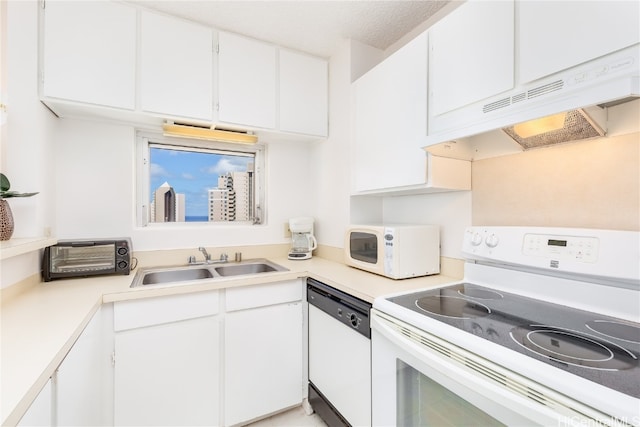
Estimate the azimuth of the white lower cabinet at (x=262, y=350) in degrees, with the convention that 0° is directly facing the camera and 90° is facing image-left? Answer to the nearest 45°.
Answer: approximately 315°

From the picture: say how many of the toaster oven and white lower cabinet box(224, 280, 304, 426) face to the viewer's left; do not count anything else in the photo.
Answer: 0

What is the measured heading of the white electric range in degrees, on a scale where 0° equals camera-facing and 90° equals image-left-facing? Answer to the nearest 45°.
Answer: approximately 45°

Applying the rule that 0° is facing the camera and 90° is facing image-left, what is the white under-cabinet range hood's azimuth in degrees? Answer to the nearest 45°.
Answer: approximately 45°

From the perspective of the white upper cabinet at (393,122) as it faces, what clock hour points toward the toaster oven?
The toaster oven is roughly at 1 o'clock from the white upper cabinet.

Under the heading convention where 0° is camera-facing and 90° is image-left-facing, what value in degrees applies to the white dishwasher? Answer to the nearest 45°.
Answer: approximately 45°

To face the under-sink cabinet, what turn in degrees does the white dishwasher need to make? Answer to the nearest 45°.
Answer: approximately 45° to its right

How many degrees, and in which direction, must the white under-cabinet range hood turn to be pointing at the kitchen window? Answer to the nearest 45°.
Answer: approximately 45° to its right
